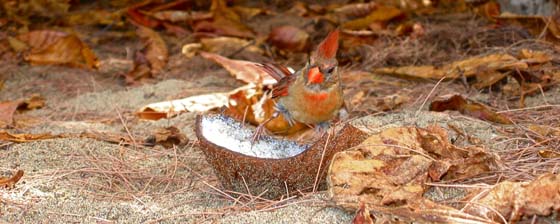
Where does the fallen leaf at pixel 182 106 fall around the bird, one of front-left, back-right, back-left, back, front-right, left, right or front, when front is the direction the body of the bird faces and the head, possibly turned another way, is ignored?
back

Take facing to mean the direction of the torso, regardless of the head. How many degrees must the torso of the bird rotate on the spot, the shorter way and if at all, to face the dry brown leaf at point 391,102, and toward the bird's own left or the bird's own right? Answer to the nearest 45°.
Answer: approximately 90° to the bird's own left

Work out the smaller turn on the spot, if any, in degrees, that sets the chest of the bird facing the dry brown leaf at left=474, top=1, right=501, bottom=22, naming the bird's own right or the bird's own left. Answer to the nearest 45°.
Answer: approximately 90° to the bird's own left

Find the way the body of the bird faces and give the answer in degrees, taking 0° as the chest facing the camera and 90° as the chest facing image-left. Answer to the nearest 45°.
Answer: approximately 315°

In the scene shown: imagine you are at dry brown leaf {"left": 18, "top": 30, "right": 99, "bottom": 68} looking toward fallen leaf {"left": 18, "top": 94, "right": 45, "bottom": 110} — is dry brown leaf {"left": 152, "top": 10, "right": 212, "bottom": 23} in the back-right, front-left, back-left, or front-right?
back-left

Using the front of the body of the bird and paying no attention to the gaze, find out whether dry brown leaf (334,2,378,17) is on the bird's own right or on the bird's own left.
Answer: on the bird's own left

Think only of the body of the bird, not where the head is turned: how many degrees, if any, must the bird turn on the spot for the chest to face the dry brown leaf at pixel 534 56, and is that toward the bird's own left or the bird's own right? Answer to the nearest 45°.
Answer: approximately 90° to the bird's own left

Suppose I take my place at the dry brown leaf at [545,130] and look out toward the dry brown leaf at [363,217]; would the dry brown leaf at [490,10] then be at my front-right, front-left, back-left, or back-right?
back-right

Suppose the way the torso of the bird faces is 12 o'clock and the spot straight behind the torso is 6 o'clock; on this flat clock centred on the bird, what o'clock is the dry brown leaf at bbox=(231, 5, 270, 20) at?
The dry brown leaf is roughly at 7 o'clock from the bird.

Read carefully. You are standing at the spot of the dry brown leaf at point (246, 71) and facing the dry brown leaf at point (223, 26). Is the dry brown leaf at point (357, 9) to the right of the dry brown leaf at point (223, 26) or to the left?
right
